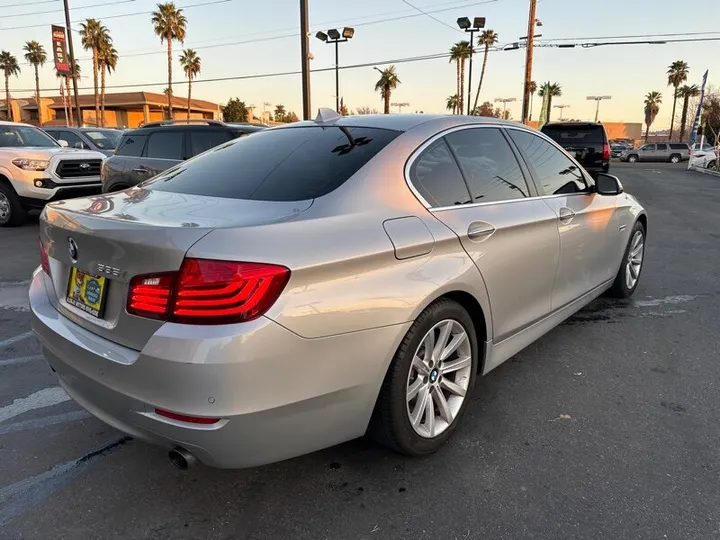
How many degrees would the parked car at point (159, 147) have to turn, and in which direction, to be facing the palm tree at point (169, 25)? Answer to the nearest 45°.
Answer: approximately 135° to its left

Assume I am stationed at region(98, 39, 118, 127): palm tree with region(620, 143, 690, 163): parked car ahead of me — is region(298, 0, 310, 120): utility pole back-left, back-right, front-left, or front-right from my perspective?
front-right

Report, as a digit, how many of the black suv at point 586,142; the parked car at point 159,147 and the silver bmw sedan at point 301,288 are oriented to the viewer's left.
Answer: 0

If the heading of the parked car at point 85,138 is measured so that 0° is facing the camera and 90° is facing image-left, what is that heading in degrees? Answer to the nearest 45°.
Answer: approximately 315°

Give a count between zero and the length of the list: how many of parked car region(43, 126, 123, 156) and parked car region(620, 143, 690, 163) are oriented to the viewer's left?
1

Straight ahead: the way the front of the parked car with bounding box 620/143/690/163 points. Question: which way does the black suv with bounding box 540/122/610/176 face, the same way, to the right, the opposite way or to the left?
to the right

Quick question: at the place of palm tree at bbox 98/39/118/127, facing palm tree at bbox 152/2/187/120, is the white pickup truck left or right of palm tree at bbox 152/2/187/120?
right

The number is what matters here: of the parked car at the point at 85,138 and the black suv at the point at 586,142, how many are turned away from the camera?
1

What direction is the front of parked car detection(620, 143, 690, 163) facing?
to the viewer's left

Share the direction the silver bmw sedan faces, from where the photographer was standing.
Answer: facing away from the viewer and to the right of the viewer

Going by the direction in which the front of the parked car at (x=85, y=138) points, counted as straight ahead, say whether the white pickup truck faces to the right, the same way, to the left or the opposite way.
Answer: the same way

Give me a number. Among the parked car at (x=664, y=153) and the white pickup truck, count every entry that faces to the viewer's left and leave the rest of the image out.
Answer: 1

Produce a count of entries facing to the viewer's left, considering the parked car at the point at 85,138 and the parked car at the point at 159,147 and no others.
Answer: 0

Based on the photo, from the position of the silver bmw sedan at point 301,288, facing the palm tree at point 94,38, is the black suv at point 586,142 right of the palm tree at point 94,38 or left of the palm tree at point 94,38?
right

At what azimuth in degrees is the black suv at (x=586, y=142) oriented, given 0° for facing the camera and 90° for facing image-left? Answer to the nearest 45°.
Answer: approximately 180°

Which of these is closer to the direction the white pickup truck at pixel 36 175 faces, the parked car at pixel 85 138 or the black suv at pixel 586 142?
the black suv
